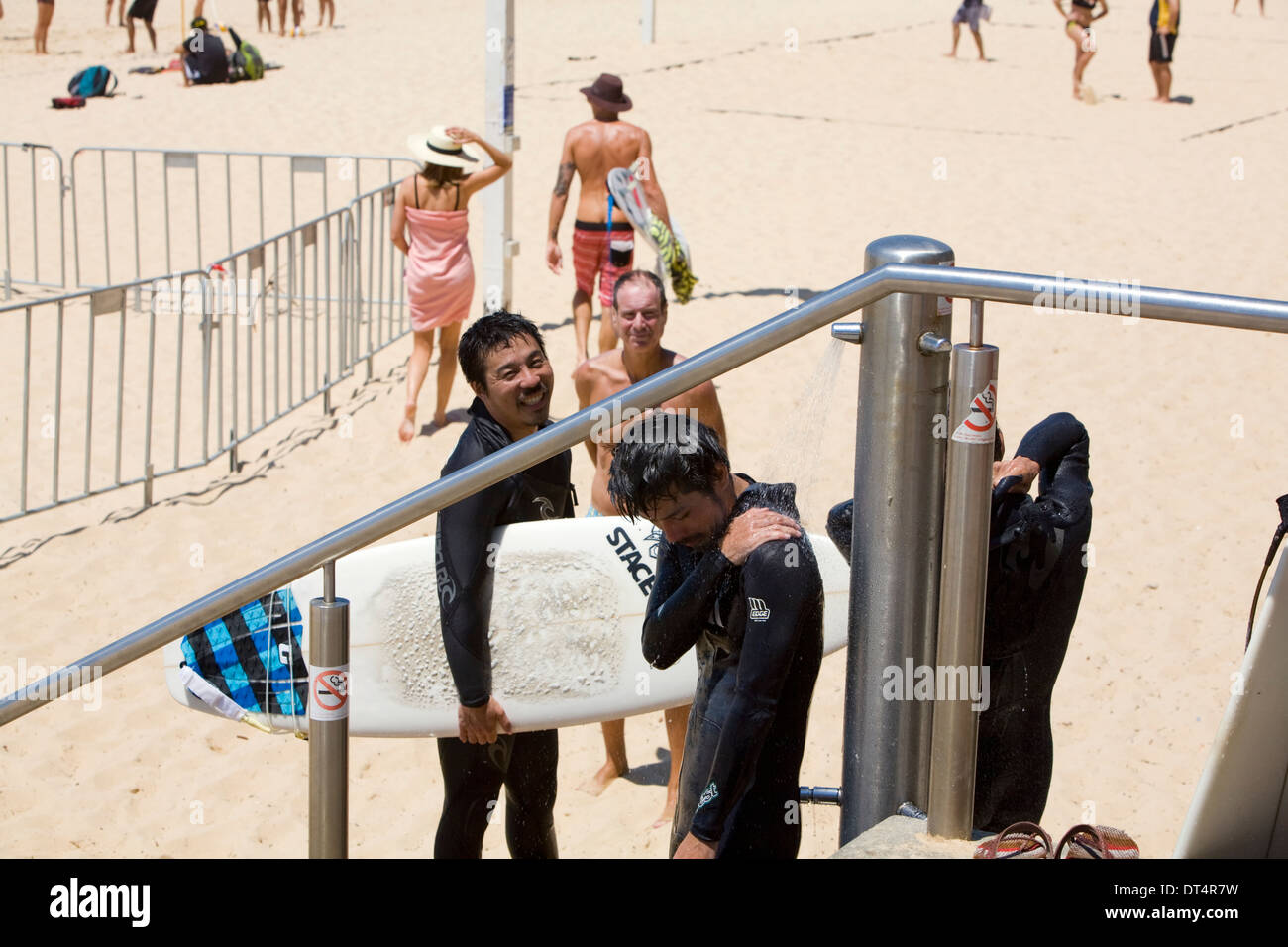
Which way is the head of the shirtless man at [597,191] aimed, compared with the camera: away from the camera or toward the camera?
away from the camera

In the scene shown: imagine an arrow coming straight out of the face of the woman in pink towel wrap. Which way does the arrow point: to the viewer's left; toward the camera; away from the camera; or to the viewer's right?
away from the camera

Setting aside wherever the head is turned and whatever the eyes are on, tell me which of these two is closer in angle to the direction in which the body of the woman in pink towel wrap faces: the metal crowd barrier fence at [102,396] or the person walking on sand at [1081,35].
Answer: the person walking on sand

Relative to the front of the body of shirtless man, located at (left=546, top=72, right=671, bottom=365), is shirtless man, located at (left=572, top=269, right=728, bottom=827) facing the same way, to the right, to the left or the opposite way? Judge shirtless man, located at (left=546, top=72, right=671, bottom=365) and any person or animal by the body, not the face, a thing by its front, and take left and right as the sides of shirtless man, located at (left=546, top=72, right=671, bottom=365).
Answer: the opposite way

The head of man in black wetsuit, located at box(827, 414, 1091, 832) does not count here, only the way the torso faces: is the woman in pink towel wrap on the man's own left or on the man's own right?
on the man's own right

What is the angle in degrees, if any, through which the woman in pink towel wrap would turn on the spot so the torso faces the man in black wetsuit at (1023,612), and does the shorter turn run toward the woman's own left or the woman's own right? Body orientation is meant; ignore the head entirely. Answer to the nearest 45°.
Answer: approximately 180°

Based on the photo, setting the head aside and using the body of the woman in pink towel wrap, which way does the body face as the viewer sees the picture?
away from the camera

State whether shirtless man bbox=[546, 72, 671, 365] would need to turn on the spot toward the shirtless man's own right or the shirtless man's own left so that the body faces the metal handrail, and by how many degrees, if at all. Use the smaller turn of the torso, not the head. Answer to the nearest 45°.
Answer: approximately 180°

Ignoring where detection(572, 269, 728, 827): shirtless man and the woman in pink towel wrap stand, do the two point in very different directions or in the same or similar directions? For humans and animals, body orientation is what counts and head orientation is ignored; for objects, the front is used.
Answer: very different directions

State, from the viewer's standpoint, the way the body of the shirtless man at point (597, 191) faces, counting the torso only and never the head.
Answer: away from the camera
